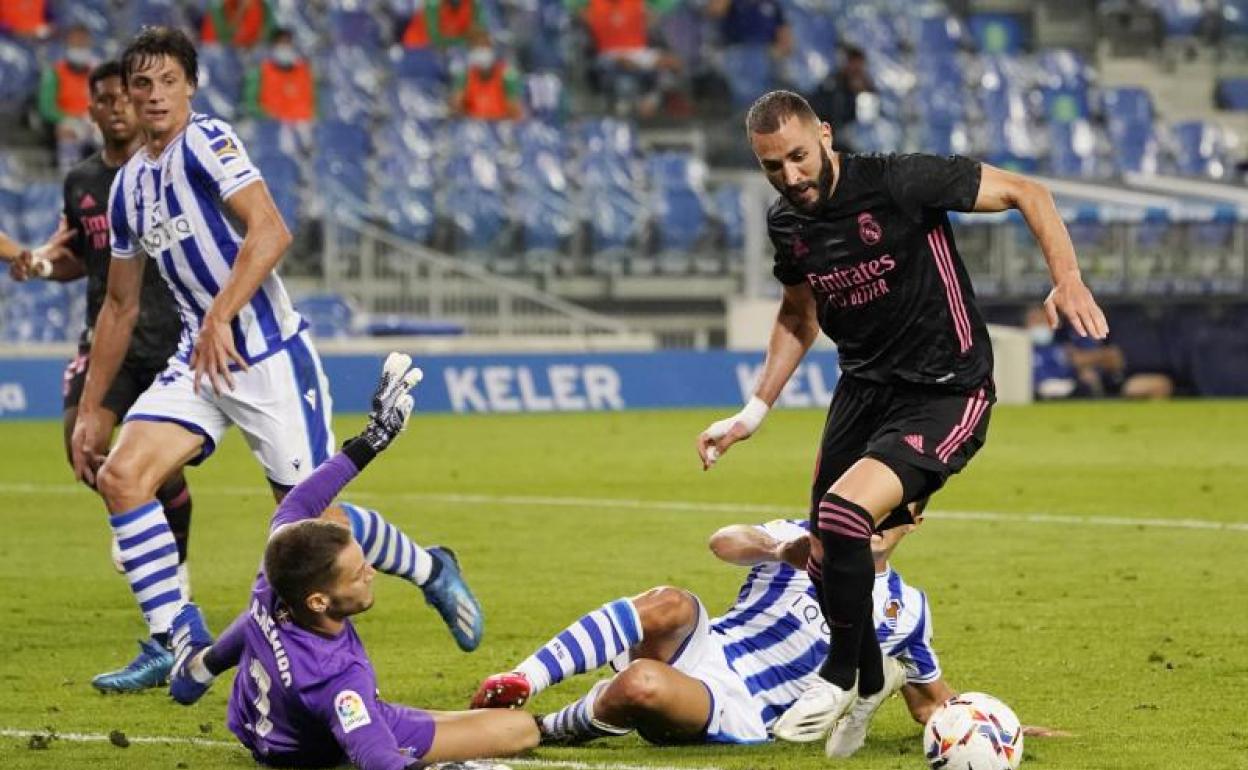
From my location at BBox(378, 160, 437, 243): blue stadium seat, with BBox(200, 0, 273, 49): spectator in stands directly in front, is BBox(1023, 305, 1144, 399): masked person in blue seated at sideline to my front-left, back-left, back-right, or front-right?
back-right

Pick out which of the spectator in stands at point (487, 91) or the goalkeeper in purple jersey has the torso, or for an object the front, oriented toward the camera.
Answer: the spectator in stands

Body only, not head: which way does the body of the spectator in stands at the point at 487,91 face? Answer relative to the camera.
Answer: toward the camera

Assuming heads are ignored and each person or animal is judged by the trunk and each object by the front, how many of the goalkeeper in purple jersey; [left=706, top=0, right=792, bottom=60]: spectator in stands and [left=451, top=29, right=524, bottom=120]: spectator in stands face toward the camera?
2

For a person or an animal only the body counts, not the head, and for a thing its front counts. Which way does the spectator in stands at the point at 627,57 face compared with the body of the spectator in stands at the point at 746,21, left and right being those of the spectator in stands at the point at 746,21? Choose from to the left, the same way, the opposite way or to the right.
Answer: the same way

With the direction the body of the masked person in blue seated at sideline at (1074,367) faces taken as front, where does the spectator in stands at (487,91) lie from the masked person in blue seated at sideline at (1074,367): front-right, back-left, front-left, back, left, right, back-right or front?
back-right

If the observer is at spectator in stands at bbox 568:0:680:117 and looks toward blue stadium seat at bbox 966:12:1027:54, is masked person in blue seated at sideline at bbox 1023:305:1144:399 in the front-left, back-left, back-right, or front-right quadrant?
front-right

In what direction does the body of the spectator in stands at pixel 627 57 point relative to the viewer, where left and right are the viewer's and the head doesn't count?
facing the viewer

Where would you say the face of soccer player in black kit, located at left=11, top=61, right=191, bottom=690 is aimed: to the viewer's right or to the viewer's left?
to the viewer's right

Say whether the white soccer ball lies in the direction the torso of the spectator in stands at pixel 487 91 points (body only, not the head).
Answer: yes

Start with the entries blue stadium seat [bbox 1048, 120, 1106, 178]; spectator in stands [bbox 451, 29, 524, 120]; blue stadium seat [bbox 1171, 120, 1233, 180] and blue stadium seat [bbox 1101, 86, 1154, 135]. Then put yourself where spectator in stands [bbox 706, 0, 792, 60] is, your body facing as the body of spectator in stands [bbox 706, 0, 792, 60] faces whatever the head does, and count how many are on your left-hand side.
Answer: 3

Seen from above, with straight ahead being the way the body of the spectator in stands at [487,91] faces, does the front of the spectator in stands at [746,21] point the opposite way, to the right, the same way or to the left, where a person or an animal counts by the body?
the same way

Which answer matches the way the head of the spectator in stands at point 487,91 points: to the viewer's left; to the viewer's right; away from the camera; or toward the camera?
toward the camera
